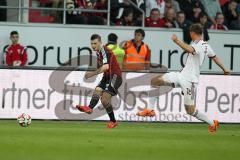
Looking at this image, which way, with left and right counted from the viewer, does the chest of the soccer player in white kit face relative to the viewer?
facing to the left of the viewer

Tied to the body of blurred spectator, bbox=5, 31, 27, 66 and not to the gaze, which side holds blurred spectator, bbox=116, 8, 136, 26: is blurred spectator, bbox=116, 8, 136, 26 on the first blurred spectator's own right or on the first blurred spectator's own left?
on the first blurred spectator's own left

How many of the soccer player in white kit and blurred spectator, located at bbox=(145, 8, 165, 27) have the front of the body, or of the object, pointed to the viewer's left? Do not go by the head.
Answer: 1

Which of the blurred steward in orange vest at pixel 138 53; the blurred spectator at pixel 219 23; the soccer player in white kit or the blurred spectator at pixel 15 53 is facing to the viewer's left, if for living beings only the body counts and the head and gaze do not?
the soccer player in white kit

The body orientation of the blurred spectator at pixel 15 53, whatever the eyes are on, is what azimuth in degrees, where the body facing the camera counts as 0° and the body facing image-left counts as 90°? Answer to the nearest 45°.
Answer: approximately 0°

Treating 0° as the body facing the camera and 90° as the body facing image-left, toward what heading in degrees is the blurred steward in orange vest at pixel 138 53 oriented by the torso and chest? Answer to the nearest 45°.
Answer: approximately 0°

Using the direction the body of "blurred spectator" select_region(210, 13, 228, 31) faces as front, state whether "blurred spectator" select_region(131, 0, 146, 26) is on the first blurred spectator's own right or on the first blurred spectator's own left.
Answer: on the first blurred spectator's own right

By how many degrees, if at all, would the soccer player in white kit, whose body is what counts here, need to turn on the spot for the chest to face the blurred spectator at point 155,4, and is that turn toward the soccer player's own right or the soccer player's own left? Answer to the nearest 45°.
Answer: approximately 90° to the soccer player's own right
